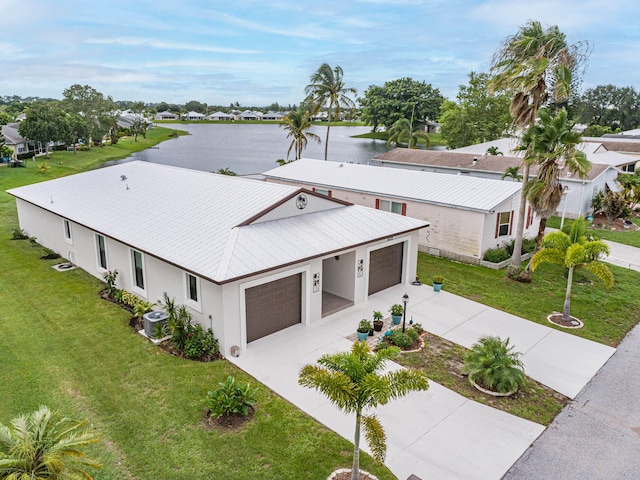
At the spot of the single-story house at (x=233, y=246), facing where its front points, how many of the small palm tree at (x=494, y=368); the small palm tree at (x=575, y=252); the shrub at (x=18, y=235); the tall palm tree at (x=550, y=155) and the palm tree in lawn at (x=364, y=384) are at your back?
1

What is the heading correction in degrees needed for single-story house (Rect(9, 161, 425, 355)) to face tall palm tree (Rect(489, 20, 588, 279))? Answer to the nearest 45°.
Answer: approximately 45° to its left

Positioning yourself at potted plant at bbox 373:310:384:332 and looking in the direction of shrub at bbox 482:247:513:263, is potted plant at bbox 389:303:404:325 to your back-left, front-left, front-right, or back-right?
front-right

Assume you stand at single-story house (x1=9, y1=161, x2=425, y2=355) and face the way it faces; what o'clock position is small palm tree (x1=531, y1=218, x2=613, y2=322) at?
The small palm tree is roughly at 11 o'clock from the single-story house.

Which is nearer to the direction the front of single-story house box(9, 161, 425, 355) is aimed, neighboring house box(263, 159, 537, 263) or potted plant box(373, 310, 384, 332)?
the potted plant

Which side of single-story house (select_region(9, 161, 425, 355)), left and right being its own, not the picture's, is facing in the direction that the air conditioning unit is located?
right

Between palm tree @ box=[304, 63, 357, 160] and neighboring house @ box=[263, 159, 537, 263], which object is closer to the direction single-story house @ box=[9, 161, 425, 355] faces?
the neighboring house

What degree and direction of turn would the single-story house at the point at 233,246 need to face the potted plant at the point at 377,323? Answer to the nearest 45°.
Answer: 0° — it already faces it

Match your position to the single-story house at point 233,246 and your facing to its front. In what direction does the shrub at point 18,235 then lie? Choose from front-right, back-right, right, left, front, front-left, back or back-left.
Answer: back

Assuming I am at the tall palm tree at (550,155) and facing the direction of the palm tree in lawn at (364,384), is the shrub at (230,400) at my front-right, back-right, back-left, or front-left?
front-right

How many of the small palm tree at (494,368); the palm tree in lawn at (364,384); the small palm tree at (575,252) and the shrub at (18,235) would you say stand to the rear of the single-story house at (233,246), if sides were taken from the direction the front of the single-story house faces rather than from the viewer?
1

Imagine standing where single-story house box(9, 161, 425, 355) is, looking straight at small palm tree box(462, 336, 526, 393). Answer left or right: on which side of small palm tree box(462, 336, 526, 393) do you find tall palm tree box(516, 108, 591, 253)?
left

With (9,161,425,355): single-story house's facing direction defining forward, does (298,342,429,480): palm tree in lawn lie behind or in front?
in front

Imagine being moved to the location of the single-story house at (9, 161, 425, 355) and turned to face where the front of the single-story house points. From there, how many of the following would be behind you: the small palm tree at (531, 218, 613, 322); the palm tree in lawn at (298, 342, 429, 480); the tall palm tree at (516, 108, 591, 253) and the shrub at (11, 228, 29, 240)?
1

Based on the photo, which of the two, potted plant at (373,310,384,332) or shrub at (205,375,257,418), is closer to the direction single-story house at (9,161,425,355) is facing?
the potted plant

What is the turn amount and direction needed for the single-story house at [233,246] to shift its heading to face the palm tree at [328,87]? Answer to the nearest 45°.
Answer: approximately 135° to its left

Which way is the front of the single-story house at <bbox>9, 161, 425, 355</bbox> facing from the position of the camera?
facing the viewer and to the right of the viewer

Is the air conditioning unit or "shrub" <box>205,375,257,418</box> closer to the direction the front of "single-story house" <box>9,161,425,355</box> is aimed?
the shrub

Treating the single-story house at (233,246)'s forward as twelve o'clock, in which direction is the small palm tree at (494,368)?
The small palm tree is roughly at 12 o'clock from the single-story house.

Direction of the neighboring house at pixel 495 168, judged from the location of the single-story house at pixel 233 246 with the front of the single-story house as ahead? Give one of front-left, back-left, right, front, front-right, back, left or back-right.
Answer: left
